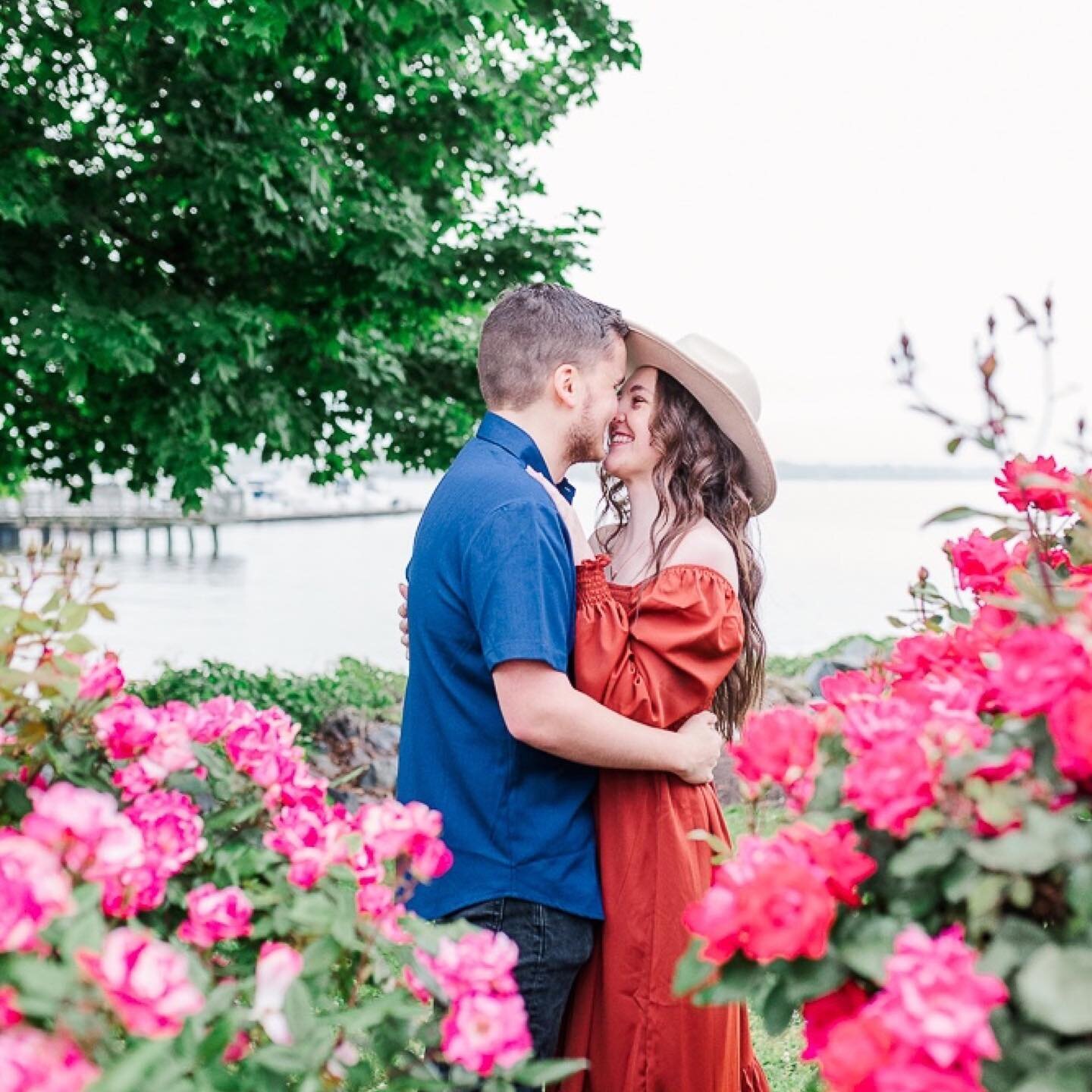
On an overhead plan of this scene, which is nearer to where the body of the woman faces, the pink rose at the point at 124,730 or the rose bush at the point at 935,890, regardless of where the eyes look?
the pink rose

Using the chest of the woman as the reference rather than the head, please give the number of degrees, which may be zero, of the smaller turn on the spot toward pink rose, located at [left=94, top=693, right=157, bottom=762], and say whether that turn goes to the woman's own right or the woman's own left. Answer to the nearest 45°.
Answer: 0° — they already face it

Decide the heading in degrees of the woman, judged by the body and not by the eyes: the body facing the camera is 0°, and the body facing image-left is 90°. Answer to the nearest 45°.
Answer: approximately 45°

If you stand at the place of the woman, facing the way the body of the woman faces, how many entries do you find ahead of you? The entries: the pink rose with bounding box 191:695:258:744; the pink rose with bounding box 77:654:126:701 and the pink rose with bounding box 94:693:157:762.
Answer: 3

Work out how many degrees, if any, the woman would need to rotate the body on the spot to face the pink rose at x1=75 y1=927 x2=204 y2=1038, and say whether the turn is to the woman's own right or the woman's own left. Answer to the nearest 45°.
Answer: approximately 45° to the woman's own left

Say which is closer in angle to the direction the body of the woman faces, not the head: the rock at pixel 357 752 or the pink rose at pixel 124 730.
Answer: the pink rose

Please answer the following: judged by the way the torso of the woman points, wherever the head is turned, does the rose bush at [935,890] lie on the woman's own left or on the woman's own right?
on the woman's own left

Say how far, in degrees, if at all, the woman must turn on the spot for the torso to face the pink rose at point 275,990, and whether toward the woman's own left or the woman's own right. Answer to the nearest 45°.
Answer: approximately 45° to the woman's own left

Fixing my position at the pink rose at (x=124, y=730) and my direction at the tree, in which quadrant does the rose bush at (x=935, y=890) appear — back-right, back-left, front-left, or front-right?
back-right

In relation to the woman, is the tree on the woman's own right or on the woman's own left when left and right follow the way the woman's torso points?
on the woman's own right
